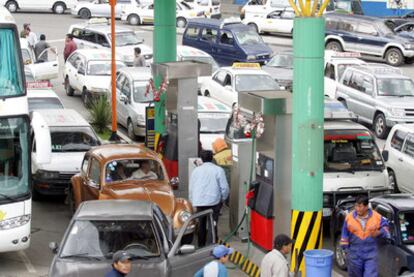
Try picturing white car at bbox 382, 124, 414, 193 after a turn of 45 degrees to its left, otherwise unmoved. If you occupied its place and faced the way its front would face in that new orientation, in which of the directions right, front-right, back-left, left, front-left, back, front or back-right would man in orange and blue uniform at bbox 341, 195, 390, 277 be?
right

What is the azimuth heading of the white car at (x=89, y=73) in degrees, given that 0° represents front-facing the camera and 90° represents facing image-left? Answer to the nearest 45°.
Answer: approximately 315°

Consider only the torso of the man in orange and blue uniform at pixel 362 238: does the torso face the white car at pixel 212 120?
no

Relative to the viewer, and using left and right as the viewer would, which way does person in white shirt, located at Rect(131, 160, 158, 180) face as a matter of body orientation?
facing the viewer and to the right of the viewer

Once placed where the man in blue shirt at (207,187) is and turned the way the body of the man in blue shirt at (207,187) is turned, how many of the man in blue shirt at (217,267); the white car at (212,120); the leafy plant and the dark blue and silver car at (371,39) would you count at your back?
1

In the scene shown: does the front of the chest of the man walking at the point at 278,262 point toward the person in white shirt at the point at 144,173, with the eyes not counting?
no

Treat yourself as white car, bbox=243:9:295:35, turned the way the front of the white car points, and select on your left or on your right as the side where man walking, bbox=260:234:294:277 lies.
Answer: on your left

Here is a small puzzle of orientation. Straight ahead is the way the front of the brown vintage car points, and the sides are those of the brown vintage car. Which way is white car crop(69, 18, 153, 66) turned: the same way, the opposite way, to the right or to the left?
the same way

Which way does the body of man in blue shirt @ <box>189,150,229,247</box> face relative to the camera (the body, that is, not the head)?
away from the camera

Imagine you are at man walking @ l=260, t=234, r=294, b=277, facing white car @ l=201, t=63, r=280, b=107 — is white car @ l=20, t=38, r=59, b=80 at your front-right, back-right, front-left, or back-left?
front-left

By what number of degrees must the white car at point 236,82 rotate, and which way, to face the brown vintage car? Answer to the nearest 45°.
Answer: approximately 45° to its right

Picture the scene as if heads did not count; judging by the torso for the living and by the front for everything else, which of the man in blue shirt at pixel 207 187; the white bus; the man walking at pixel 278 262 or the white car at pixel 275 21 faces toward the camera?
the white bus

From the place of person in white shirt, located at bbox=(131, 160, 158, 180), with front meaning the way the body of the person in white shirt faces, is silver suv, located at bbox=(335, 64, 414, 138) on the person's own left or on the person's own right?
on the person's own left

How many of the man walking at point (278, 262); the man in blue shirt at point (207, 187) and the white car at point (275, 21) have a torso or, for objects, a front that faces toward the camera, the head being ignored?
0

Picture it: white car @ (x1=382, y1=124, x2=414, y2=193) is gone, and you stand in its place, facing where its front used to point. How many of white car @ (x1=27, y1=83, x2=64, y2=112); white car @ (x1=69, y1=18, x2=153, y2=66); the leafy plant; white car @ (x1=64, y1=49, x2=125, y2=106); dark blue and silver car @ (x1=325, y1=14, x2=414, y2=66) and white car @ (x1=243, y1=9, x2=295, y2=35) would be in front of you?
0

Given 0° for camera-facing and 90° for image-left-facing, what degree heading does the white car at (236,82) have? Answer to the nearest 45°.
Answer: approximately 315°
